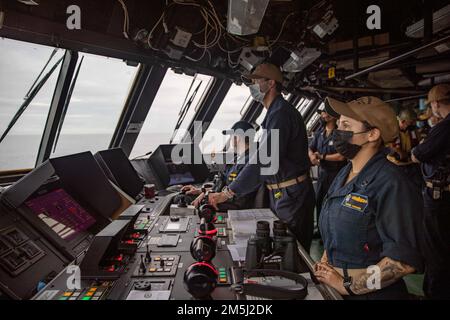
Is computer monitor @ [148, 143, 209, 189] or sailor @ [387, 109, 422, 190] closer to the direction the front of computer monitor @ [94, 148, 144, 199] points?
the sailor

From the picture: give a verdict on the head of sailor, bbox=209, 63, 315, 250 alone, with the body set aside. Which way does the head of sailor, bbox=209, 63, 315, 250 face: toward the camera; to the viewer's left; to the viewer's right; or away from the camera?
to the viewer's left

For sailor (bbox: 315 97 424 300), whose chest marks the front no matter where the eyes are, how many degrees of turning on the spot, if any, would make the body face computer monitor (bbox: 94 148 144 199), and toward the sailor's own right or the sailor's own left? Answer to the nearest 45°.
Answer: approximately 45° to the sailor's own right

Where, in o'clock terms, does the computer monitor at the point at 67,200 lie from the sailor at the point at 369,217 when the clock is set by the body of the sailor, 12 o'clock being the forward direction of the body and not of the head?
The computer monitor is roughly at 1 o'clock from the sailor.

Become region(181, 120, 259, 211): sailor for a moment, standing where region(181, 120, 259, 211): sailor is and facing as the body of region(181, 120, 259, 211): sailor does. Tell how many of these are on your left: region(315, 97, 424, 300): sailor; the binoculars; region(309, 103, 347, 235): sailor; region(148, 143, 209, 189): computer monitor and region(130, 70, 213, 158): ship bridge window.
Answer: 2

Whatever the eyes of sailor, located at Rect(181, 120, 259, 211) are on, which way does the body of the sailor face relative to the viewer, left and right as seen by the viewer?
facing to the left of the viewer

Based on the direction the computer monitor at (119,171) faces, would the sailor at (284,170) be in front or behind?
in front

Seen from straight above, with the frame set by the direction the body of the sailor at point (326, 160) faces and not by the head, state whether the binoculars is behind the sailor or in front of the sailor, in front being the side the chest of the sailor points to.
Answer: in front

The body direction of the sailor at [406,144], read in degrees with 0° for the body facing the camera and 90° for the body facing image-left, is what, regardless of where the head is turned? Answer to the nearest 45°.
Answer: approximately 45°

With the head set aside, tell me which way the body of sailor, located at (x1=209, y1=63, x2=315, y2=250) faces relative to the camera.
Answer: to the viewer's left

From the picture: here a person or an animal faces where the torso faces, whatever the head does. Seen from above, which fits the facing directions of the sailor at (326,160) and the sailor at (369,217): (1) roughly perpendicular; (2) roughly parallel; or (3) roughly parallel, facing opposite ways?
roughly parallel

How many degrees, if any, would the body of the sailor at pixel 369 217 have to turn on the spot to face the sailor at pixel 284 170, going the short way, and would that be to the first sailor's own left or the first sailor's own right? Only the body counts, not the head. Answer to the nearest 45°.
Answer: approximately 90° to the first sailor's own right

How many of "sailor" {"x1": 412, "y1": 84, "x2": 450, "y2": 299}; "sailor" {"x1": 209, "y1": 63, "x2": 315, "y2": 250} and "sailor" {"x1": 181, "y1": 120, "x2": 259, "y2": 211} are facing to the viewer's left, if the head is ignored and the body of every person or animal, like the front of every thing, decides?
3

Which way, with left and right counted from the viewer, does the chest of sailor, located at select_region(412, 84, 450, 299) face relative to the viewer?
facing to the left of the viewer

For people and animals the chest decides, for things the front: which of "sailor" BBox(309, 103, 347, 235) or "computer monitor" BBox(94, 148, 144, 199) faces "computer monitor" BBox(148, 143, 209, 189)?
the sailor

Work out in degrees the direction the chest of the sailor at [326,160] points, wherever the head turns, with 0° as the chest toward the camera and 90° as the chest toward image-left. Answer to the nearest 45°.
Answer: approximately 45°

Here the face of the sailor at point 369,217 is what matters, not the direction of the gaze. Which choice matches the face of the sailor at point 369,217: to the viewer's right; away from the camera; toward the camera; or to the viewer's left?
to the viewer's left

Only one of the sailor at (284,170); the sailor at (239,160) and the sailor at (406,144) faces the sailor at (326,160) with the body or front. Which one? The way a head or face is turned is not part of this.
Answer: the sailor at (406,144)

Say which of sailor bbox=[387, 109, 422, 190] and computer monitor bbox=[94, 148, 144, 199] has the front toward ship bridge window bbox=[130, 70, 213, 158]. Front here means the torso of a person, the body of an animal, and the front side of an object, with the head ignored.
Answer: the sailor

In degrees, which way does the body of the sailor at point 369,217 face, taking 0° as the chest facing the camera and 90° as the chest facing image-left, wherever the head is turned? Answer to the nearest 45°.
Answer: approximately 45°
